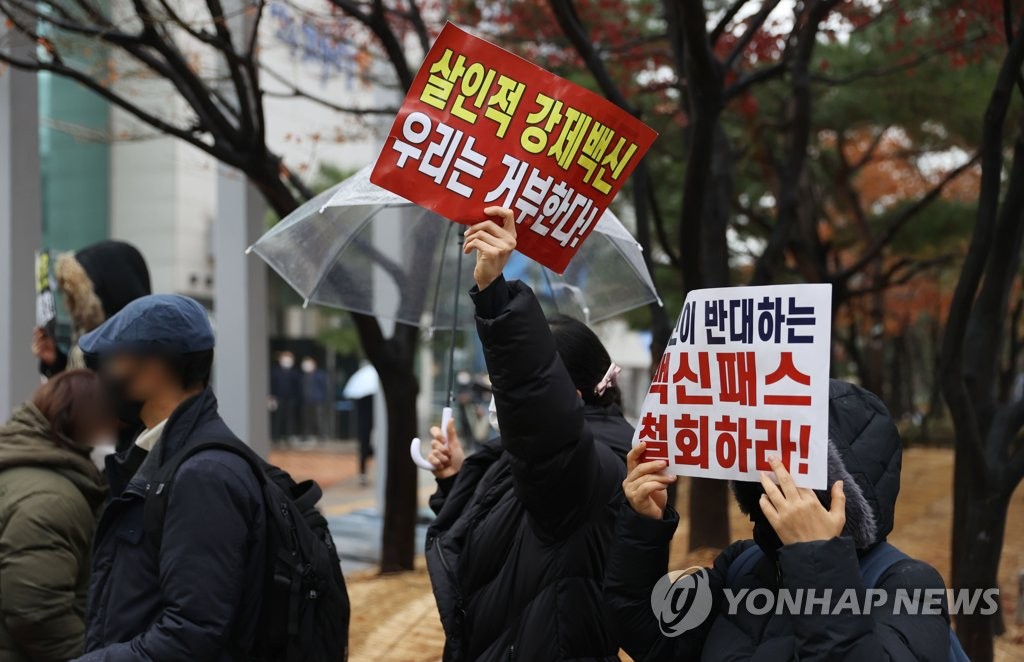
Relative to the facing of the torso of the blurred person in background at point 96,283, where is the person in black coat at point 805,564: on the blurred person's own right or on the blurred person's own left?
on the blurred person's own left

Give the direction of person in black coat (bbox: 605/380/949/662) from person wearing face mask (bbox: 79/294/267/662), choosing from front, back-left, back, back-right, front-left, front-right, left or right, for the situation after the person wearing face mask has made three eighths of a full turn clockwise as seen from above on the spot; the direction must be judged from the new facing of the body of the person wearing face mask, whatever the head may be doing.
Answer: right

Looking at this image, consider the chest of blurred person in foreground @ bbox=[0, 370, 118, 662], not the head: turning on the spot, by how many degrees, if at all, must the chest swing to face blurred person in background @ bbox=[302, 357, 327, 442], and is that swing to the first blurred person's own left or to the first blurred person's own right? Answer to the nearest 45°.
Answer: approximately 90° to the first blurred person's own left

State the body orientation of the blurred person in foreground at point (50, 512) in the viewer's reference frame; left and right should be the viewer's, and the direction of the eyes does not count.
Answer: facing to the right of the viewer

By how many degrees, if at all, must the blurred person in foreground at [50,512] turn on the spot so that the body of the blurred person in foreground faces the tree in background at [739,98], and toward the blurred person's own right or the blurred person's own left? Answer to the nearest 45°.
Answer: approximately 45° to the blurred person's own left

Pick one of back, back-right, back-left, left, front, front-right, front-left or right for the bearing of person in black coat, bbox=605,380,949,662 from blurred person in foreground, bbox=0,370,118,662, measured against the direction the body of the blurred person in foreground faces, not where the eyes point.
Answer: front-right

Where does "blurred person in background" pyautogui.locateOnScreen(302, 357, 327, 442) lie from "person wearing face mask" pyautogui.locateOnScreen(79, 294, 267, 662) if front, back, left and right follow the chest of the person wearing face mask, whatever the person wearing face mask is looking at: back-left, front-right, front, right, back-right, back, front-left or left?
right

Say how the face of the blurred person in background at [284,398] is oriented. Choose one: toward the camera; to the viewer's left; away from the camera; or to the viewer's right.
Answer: toward the camera

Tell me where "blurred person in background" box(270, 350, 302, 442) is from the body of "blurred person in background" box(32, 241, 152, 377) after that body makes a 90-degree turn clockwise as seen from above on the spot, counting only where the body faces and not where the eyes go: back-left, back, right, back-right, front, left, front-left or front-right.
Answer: front

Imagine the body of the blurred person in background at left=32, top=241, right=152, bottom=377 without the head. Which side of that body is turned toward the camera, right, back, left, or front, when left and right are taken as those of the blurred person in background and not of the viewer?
left

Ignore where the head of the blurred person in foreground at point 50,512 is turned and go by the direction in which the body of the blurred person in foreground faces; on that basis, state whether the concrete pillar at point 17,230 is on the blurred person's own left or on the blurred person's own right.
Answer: on the blurred person's own left

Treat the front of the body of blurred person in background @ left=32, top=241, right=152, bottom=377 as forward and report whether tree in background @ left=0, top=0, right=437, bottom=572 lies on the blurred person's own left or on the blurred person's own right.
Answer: on the blurred person's own right

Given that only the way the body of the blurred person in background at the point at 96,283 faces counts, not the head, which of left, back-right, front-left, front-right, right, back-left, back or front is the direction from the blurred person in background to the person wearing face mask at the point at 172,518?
left

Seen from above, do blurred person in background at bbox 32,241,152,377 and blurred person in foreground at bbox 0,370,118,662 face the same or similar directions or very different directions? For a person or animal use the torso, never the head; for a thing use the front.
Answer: very different directions

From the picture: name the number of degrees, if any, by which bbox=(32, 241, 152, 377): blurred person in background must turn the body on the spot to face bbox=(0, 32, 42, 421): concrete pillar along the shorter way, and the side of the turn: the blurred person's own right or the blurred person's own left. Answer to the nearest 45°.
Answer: approximately 90° to the blurred person's own right

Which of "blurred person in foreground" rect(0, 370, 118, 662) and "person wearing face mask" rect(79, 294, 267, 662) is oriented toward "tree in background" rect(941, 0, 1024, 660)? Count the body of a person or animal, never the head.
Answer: the blurred person in foreground

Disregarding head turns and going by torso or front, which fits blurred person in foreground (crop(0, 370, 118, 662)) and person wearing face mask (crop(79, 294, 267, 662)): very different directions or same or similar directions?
very different directions

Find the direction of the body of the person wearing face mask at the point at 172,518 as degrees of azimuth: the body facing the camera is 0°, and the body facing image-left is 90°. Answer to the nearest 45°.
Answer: approximately 90°

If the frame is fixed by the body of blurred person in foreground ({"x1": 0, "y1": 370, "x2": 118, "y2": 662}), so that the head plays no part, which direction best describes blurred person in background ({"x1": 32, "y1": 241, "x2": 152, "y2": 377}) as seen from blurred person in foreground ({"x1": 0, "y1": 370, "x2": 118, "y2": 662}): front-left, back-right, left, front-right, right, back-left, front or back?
left
